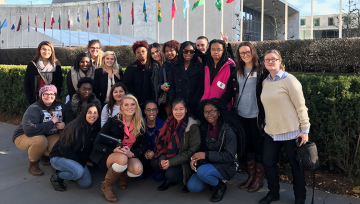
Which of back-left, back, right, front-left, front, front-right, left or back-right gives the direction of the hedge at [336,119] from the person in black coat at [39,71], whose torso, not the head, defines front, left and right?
front-left

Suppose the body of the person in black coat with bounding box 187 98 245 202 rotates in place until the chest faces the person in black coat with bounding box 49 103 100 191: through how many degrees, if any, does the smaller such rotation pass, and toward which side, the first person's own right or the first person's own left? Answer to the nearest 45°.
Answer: approximately 45° to the first person's own right

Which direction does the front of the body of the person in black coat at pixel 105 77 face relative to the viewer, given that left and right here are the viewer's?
facing the viewer

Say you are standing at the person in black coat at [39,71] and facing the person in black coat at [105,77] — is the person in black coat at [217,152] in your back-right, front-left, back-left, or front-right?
front-right

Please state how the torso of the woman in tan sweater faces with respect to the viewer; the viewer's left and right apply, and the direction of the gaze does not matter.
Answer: facing the viewer and to the left of the viewer

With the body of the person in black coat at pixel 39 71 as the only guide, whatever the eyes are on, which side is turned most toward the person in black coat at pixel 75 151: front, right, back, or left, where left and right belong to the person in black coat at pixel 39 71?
front

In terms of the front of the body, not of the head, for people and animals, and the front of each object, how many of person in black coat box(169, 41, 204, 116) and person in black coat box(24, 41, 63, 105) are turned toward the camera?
2
